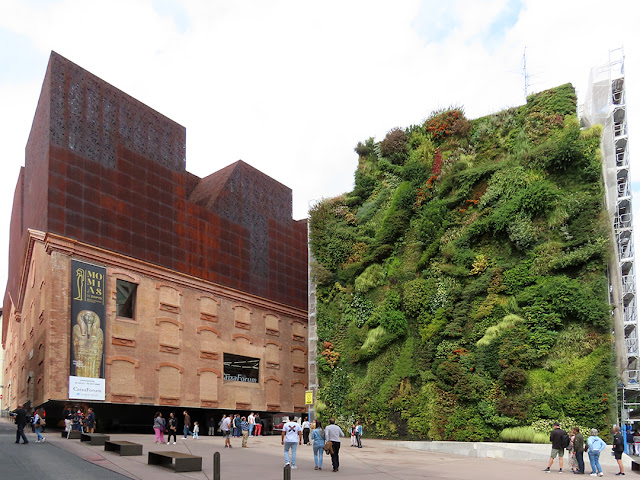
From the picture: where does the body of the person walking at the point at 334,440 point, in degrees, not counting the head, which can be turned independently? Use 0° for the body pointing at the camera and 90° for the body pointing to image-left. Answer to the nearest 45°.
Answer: approximately 180°

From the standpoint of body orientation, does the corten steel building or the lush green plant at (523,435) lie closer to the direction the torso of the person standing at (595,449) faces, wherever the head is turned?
the lush green plant

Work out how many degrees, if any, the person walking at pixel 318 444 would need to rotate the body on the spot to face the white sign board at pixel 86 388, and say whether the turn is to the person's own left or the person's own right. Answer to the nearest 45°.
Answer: approximately 45° to the person's own left
